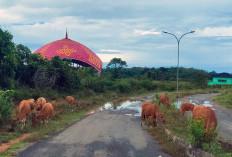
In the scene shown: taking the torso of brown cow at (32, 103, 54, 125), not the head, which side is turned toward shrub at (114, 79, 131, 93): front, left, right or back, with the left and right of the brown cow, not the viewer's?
back

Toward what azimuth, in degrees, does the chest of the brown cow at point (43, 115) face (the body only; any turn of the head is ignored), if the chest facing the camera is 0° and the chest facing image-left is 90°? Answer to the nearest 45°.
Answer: approximately 45°

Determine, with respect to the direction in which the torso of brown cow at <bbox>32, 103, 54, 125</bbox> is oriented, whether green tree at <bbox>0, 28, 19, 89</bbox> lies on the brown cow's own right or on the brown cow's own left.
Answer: on the brown cow's own right
